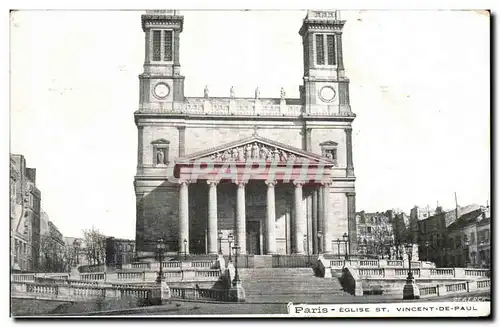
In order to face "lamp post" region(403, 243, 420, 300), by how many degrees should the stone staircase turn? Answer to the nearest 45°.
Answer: approximately 90° to its left

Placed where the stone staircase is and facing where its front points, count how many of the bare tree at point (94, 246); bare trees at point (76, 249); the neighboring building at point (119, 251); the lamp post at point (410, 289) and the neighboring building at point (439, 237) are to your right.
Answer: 3

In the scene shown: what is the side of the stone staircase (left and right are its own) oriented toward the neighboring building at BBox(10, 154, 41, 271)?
right

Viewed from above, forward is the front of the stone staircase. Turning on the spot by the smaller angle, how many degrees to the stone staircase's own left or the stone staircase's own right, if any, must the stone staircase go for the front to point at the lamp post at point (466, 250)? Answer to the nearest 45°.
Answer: approximately 90° to the stone staircase's own left

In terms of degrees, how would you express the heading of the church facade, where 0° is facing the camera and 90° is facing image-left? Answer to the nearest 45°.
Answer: approximately 0°

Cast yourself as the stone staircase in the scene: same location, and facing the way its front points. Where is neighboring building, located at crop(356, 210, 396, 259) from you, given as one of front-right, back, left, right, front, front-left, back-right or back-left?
back-left

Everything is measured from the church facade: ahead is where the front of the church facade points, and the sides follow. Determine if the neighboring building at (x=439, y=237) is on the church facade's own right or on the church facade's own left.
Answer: on the church facade's own left

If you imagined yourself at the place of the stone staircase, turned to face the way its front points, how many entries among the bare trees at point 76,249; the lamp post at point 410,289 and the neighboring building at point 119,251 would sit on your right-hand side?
2

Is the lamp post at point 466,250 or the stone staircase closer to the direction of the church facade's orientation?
the stone staircase

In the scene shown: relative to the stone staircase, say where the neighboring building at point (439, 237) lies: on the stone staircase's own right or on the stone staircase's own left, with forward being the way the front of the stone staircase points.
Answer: on the stone staircase's own left

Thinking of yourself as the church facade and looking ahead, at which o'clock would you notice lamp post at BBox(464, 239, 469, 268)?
The lamp post is roughly at 10 o'clock from the church facade.

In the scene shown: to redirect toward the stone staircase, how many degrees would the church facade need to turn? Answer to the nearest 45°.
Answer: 0° — it already faces it

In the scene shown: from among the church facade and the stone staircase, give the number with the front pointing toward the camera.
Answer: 2

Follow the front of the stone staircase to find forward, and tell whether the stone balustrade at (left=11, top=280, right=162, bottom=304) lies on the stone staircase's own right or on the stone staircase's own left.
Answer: on the stone staircase's own right
